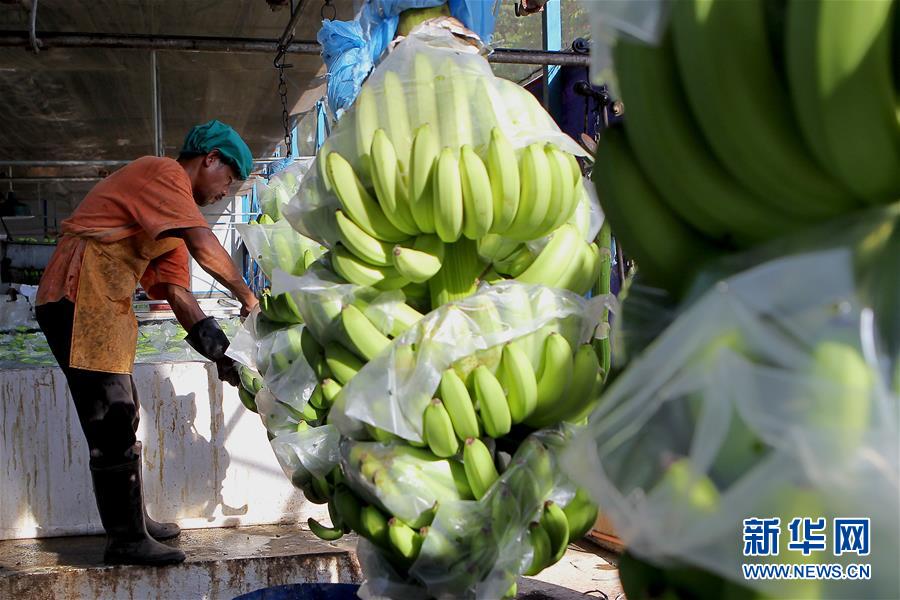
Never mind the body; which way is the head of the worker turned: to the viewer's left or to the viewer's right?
to the viewer's right

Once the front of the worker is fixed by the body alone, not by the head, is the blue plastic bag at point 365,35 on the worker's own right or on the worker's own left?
on the worker's own right

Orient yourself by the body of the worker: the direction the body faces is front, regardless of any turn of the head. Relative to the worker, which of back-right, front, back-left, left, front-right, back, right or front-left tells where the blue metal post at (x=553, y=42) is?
front-left

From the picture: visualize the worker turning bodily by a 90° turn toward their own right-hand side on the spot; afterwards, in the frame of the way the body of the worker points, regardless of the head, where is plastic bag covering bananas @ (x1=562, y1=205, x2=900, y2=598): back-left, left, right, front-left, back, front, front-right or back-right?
front

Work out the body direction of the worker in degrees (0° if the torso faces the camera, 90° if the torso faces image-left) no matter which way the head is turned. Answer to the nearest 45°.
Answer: approximately 270°

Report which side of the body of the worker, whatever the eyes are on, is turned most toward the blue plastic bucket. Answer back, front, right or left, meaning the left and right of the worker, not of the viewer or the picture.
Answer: right

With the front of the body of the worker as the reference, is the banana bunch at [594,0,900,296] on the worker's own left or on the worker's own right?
on the worker's own right

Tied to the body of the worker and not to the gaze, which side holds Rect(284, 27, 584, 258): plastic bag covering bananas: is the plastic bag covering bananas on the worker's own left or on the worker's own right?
on the worker's own right
